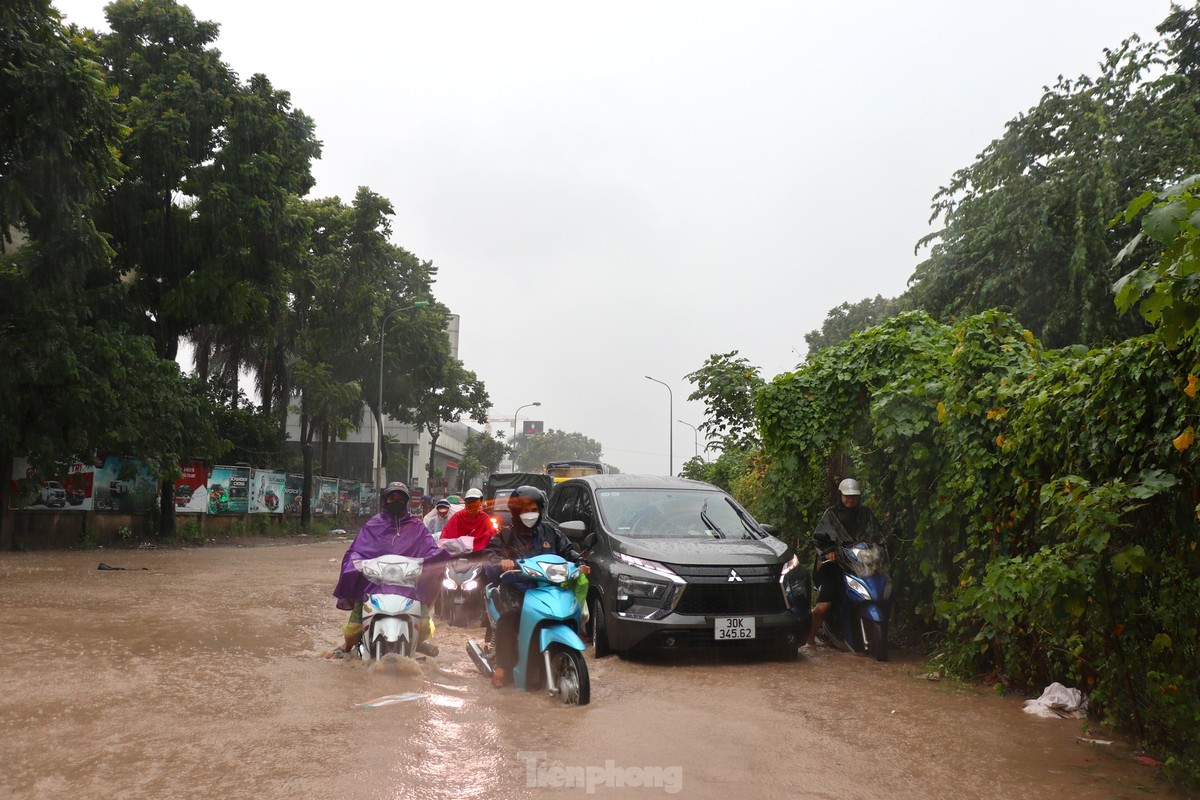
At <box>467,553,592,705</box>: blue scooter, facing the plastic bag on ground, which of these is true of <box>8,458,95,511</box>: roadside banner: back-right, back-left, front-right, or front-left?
back-left

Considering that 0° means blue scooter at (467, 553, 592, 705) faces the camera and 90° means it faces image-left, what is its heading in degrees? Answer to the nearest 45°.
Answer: approximately 315°

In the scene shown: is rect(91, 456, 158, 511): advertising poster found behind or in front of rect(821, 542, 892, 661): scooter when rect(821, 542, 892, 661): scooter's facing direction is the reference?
behind

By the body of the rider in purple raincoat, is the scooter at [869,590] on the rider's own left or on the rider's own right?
on the rider's own left

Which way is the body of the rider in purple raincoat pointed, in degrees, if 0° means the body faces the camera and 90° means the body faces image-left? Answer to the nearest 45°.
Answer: approximately 0°

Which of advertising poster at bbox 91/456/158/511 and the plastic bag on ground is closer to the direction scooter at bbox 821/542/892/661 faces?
the plastic bag on ground

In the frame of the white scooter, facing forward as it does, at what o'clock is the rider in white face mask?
The rider in white face mask is roughly at 10 o'clock from the white scooter.

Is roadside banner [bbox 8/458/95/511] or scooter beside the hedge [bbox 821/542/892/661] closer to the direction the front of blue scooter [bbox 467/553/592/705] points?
the scooter beside the hedge

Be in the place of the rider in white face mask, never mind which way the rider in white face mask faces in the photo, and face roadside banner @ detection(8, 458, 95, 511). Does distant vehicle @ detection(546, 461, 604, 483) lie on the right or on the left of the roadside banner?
right

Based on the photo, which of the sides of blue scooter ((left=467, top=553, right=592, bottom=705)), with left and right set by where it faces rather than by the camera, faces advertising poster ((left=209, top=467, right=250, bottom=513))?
back
